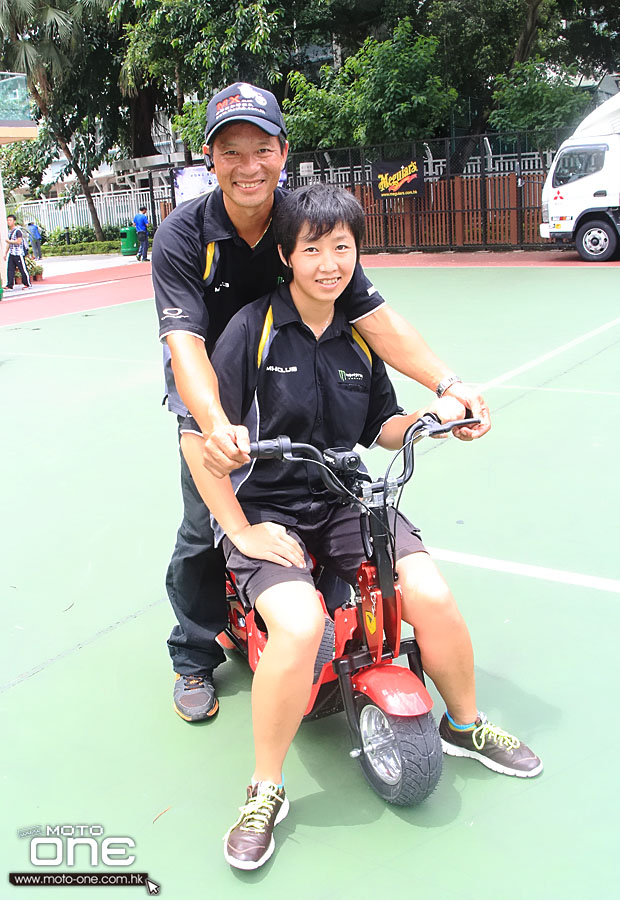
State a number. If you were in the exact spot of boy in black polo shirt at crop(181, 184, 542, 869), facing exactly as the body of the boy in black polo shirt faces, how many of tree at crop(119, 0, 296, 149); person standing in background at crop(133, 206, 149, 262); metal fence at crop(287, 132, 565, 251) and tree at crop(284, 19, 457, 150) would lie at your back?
4

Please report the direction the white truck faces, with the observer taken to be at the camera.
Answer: facing to the left of the viewer

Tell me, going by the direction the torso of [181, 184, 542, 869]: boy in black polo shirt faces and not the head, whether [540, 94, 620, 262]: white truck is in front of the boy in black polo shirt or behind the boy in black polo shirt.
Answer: behind

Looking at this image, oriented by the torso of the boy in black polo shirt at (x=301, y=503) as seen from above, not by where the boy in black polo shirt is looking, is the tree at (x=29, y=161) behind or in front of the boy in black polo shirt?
behind

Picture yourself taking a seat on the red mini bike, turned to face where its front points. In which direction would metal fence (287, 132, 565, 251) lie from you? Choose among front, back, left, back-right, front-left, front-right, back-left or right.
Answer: back-left

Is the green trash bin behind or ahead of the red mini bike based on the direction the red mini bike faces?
behind

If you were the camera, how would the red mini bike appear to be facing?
facing the viewer and to the right of the viewer

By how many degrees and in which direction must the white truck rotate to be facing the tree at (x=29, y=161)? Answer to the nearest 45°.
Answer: approximately 45° to its right

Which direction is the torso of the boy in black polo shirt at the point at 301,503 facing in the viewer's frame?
toward the camera

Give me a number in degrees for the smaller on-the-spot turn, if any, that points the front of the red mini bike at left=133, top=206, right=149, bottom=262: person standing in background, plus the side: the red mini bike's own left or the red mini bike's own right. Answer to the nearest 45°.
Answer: approximately 135° to the red mini bike's own left
